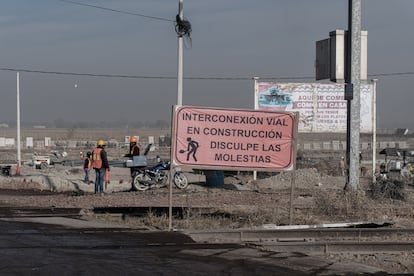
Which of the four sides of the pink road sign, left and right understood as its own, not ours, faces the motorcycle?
back

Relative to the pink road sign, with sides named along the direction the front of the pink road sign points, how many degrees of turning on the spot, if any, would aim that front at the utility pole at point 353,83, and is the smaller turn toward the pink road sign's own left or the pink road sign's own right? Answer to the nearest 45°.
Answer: approximately 135° to the pink road sign's own left

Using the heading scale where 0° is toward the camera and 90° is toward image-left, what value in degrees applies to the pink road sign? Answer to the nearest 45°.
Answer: approximately 0°

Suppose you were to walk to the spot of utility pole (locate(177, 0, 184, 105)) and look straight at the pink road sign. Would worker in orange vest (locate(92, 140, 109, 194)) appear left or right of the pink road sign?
right

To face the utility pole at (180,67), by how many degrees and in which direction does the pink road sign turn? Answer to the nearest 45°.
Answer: approximately 180°

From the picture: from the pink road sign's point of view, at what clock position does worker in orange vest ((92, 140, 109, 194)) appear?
The worker in orange vest is roughly at 5 o'clock from the pink road sign.
